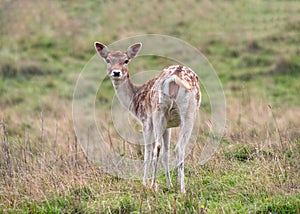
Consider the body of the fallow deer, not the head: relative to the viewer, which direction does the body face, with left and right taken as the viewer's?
facing away from the viewer and to the left of the viewer
